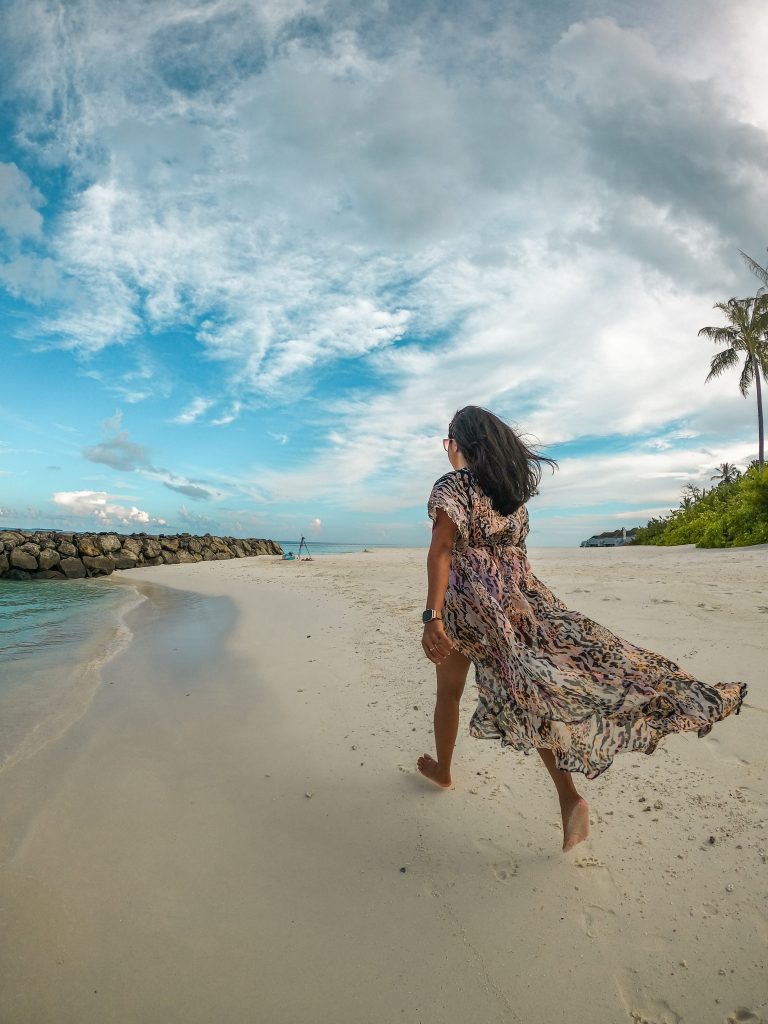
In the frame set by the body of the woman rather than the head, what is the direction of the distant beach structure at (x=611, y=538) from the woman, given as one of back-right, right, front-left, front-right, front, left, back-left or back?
front-right

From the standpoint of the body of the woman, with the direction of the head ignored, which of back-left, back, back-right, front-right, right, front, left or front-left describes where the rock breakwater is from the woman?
front

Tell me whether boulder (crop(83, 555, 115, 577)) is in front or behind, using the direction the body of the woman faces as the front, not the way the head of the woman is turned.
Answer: in front

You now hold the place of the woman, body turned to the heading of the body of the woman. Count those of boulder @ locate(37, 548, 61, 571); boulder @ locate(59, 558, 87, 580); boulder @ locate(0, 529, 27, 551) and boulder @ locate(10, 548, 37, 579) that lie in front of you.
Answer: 4

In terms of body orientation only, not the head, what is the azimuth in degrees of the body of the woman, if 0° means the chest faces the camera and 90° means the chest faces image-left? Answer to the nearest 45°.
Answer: approximately 135°

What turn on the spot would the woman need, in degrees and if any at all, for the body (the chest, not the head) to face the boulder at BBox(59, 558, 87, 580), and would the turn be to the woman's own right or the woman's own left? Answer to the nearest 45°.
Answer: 0° — they already face it

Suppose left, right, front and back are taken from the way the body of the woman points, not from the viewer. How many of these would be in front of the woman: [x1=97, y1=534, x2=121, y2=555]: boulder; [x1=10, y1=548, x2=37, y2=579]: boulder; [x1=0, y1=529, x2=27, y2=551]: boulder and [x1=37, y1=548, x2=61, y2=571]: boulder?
4

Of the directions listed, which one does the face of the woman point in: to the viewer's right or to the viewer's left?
to the viewer's left

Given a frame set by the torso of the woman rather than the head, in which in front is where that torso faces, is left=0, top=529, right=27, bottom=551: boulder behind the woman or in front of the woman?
in front

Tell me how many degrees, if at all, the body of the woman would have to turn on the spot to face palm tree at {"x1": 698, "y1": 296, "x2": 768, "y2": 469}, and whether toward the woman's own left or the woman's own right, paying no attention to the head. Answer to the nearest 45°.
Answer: approximately 45° to the woman's own right

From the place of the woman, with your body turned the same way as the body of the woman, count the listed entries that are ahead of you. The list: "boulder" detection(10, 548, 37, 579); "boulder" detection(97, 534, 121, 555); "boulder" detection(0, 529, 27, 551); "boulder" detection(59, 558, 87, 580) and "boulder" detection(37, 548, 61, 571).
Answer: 5

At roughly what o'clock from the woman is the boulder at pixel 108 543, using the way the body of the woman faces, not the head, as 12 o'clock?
The boulder is roughly at 12 o'clock from the woman.
